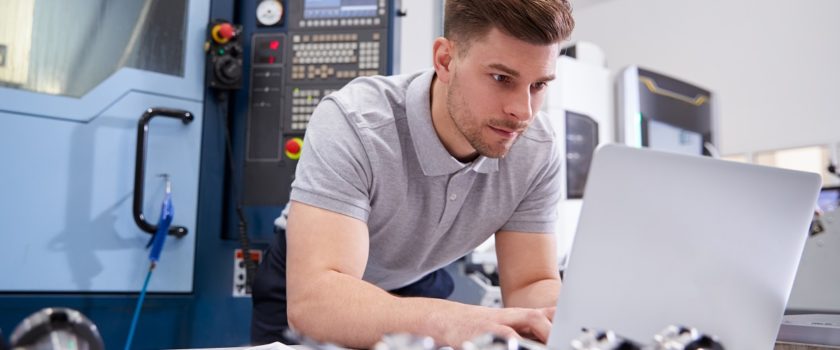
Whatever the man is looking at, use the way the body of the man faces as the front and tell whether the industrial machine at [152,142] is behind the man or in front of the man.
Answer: behind

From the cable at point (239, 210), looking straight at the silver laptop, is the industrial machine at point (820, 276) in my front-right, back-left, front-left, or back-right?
front-left

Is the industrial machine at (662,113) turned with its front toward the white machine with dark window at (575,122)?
no

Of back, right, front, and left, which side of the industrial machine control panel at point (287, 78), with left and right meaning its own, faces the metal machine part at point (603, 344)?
front

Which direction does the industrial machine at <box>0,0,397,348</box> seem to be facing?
toward the camera

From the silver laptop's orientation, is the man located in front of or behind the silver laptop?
in front

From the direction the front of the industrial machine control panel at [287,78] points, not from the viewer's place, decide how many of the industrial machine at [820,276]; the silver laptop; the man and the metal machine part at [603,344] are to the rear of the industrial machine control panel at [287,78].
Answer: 0

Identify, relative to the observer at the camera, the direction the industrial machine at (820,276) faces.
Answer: facing the viewer

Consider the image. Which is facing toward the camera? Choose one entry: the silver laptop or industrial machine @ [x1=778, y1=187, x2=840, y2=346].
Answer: the industrial machine

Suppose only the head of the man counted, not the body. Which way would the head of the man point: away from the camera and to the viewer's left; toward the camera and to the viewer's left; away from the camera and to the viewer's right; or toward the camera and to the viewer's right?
toward the camera and to the viewer's right

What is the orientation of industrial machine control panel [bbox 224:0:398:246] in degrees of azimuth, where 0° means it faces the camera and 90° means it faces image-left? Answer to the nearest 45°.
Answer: approximately 0°

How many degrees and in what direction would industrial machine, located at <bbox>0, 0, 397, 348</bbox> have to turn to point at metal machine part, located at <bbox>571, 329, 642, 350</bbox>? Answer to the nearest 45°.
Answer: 0° — it already faces it

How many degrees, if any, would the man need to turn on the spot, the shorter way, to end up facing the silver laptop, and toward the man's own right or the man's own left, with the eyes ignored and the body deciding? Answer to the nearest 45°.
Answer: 0° — they already face it

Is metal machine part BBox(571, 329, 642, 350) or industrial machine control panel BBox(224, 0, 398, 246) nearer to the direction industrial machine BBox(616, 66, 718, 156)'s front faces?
the metal machine part

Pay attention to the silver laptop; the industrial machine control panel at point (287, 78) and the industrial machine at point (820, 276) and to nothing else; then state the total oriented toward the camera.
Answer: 2

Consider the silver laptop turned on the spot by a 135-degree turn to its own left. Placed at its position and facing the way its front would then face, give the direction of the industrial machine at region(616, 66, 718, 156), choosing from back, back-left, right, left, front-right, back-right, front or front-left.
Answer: back

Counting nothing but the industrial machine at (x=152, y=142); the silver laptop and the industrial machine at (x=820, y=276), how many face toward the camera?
2

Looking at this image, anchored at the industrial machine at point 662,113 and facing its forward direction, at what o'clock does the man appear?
The man is roughly at 2 o'clock from the industrial machine.

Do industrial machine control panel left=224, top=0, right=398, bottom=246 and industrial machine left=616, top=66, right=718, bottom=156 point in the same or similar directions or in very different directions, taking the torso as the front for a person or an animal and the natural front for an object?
same or similar directions

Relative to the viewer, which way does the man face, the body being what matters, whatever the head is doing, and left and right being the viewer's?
facing the viewer and to the right of the viewer
